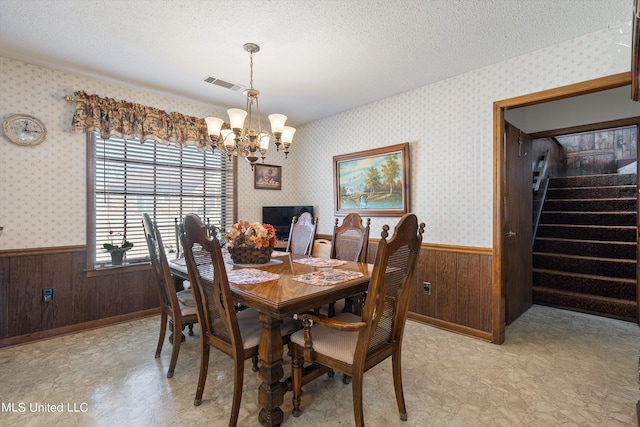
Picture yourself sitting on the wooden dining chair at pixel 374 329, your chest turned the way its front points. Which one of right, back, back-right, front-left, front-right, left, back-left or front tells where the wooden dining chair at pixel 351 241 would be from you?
front-right

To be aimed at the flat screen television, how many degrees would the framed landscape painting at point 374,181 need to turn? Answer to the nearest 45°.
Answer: approximately 45° to its right

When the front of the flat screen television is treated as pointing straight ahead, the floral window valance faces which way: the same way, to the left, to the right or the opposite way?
to the left

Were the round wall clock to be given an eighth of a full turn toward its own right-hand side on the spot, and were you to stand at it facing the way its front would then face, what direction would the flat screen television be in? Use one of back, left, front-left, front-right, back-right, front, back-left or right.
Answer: back-left

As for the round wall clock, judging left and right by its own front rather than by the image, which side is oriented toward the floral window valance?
left

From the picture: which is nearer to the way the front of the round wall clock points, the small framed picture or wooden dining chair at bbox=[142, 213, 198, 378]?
the wooden dining chair

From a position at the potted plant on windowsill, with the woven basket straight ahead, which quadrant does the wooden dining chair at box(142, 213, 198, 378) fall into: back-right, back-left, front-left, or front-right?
front-right

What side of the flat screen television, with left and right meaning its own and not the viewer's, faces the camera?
front

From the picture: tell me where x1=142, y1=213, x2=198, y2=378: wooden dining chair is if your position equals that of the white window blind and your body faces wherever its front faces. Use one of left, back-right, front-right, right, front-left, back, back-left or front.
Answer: front-right

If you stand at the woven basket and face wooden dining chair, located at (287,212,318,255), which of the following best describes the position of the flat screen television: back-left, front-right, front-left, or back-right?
front-left

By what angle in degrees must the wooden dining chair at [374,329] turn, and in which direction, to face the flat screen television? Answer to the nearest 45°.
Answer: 0° — it already faces it

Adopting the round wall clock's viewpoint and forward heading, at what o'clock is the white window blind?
The white window blind is roughly at 9 o'clock from the round wall clock.

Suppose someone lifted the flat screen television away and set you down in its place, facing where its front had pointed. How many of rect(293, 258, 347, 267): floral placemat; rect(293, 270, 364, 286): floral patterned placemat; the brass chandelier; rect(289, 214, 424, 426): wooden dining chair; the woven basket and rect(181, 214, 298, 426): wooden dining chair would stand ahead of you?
6

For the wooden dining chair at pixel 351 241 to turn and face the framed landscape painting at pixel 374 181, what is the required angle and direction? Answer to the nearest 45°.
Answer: approximately 135° to its right
